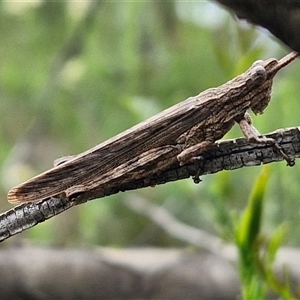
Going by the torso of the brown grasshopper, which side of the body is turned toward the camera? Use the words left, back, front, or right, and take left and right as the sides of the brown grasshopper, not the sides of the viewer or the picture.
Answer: right
